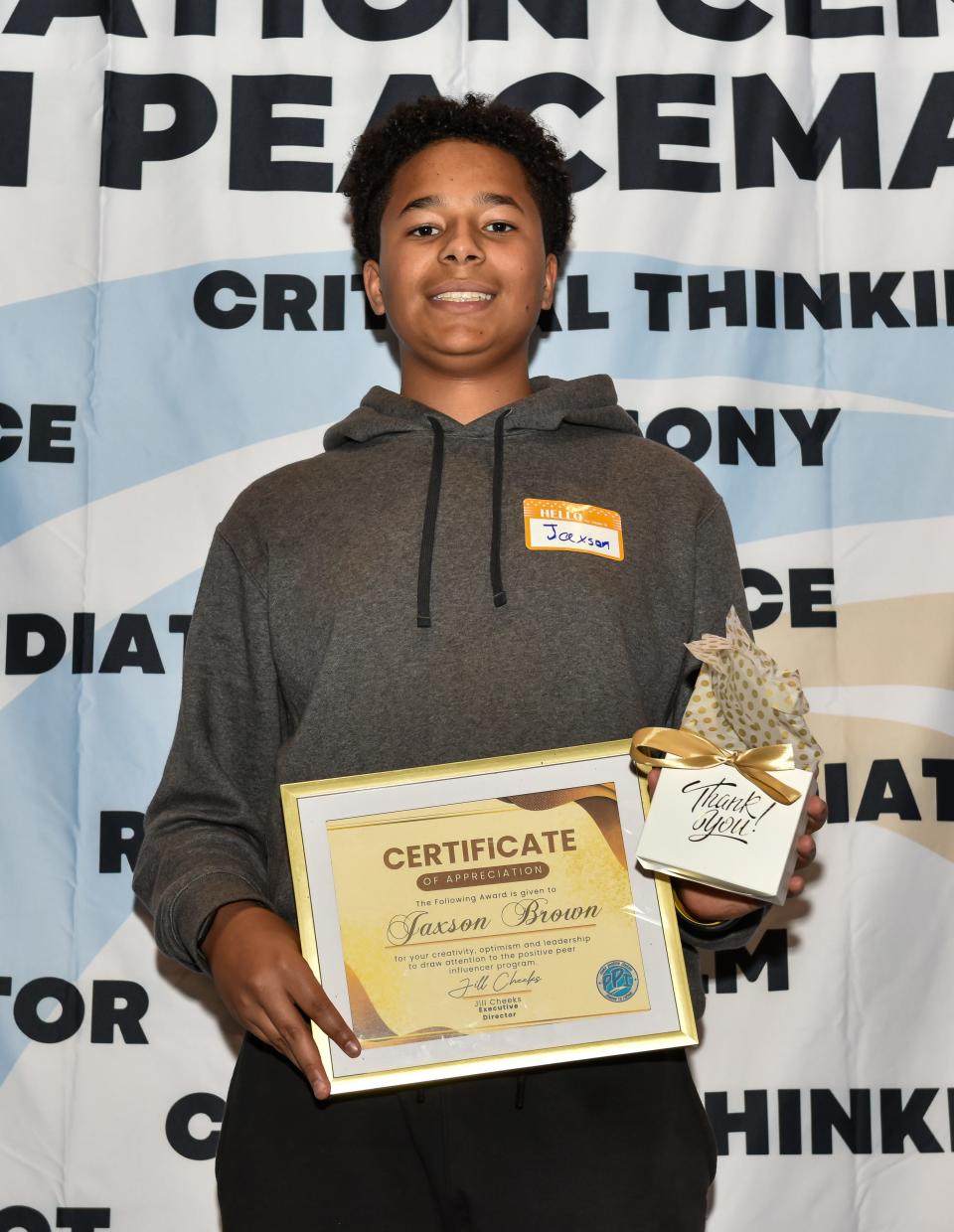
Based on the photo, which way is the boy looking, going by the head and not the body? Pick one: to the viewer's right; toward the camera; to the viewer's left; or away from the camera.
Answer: toward the camera

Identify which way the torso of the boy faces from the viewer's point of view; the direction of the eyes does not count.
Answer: toward the camera
